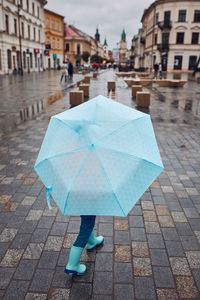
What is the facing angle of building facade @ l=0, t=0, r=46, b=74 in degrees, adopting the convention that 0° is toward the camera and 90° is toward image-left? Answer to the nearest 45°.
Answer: approximately 315°

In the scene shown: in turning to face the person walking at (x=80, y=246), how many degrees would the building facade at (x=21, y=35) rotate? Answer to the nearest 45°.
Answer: approximately 45° to its right
